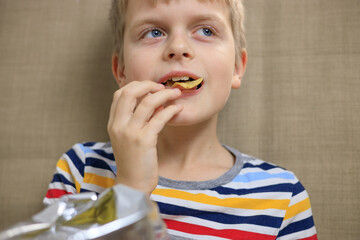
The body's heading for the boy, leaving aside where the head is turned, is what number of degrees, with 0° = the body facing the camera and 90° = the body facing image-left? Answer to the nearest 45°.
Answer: approximately 0°
